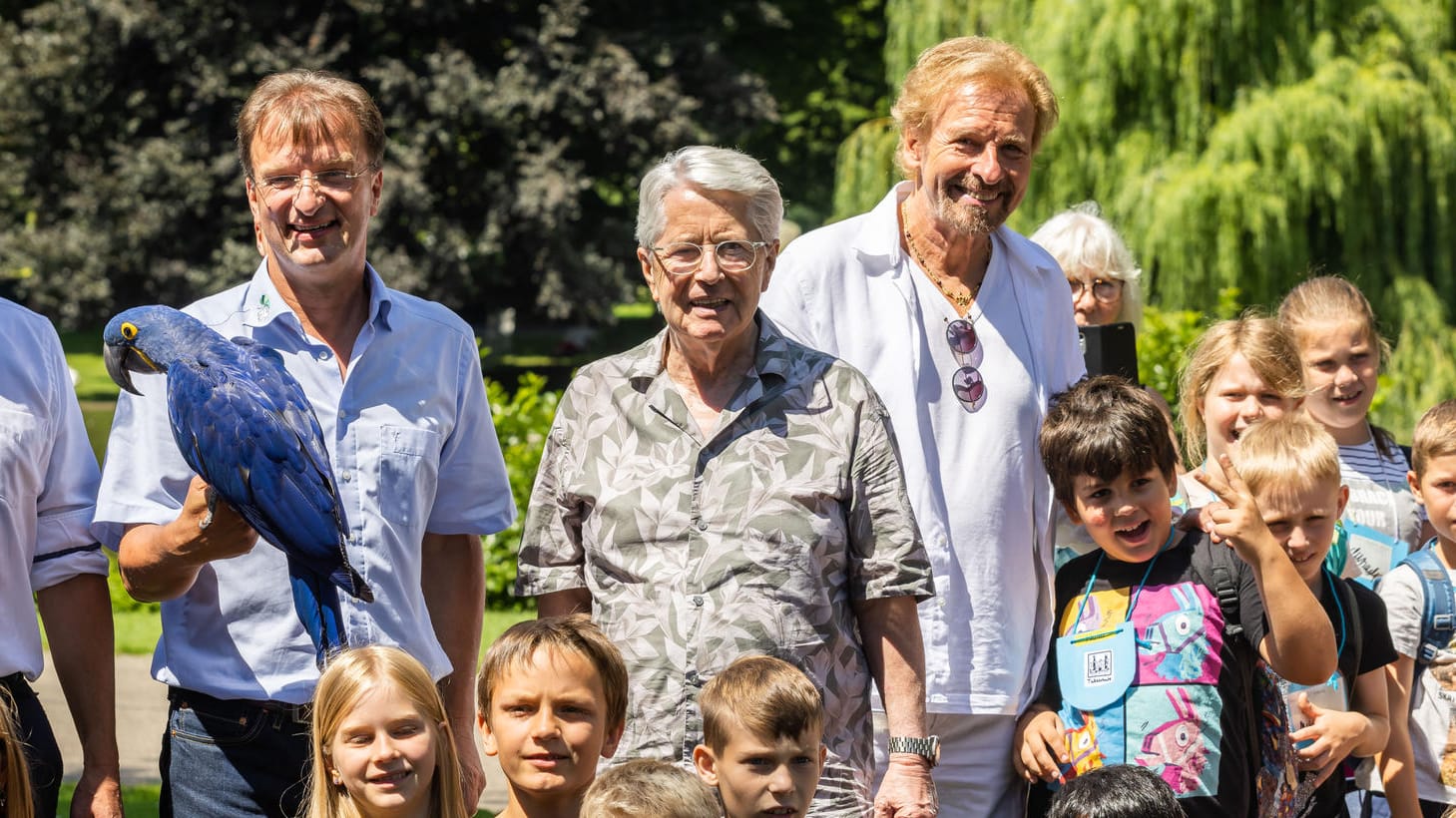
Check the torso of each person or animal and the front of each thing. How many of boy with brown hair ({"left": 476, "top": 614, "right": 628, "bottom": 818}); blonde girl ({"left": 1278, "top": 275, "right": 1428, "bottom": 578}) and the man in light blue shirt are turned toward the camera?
3

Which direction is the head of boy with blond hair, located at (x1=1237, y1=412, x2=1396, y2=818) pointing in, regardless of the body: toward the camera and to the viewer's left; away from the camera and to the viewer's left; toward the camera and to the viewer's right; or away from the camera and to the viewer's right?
toward the camera and to the viewer's left

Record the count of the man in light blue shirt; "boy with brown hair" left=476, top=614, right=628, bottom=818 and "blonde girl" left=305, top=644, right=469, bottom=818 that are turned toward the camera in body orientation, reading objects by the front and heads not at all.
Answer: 3

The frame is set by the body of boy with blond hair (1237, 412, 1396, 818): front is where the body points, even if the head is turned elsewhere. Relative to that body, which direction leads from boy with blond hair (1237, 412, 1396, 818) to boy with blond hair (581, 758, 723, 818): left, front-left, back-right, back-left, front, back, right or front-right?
front

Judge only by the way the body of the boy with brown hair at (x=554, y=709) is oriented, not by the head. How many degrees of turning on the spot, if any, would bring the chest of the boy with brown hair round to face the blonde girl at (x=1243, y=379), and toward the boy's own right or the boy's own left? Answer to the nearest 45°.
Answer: approximately 135° to the boy's own left

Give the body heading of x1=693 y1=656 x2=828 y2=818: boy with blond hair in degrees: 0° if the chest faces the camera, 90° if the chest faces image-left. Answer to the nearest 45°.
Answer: approximately 315°

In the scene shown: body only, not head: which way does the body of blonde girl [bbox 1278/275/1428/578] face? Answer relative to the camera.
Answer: toward the camera

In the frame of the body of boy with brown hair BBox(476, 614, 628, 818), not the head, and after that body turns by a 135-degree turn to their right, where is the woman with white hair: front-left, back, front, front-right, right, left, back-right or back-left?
right

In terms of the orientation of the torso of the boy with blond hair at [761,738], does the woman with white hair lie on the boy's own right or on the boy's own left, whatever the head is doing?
on the boy's own left

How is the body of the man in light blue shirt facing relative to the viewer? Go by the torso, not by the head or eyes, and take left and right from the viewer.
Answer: facing the viewer

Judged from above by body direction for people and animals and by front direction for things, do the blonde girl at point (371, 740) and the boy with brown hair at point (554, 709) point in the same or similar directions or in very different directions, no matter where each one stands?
same or similar directions

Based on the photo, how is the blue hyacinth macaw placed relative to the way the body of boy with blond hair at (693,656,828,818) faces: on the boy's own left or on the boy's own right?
on the boy's own right

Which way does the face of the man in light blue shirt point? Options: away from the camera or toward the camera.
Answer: toward the camera

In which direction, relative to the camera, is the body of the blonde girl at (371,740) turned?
toward the camera
